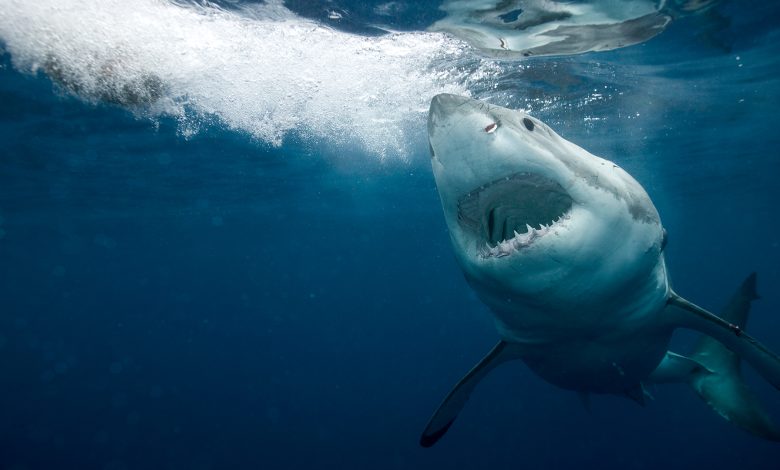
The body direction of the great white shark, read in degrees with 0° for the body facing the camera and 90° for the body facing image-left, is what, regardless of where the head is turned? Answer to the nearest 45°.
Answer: approximately 45°
